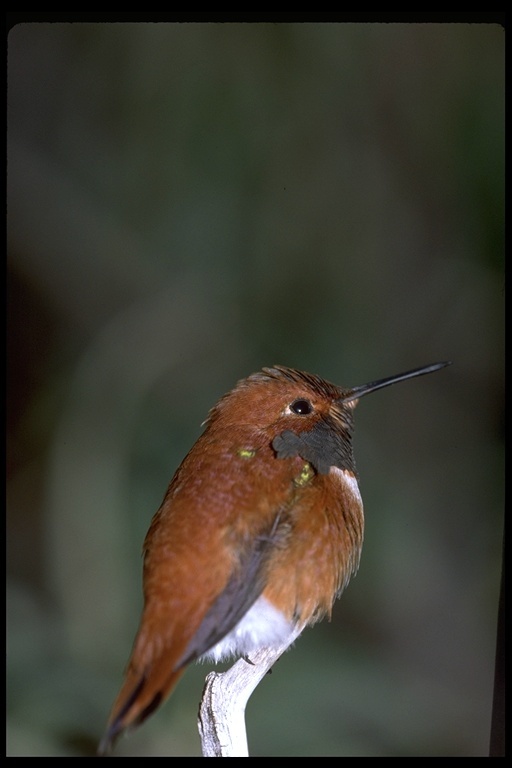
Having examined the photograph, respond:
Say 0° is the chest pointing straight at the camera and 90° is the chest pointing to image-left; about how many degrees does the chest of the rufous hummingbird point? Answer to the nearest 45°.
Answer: approximately 270°
